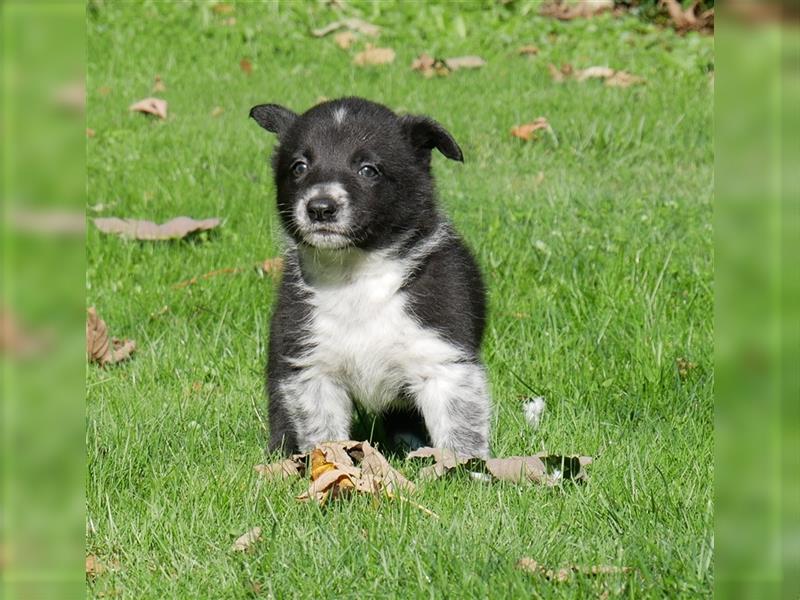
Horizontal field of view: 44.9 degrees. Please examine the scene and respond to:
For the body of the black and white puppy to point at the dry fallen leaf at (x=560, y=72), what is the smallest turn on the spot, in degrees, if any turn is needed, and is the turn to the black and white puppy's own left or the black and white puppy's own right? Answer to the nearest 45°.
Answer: approximately 180°

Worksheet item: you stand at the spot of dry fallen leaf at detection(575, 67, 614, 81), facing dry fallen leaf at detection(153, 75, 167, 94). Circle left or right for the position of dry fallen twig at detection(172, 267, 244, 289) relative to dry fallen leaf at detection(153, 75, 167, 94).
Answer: left

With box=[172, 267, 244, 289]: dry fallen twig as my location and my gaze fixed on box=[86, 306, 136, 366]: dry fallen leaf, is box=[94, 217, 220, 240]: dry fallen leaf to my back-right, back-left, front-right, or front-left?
back-right

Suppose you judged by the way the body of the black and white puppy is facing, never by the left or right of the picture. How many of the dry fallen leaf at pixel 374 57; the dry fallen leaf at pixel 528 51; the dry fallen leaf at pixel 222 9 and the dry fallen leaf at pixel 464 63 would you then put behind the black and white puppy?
4

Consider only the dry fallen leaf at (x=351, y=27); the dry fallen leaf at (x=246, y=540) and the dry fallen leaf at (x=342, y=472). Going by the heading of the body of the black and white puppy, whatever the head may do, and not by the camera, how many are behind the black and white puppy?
1

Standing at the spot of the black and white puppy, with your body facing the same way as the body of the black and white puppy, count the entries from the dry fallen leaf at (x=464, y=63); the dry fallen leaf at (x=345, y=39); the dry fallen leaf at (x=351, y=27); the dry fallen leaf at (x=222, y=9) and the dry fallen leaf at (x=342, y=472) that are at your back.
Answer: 4

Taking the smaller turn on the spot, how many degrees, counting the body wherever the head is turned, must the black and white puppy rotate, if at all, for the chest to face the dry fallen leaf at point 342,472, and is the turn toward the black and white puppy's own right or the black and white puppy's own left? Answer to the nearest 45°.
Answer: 0° — it already faces it

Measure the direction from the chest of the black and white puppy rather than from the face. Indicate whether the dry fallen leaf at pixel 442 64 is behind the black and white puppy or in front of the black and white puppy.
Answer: behind

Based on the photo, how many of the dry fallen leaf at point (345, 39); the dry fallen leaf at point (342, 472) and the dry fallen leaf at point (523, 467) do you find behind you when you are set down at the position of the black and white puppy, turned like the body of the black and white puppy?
1

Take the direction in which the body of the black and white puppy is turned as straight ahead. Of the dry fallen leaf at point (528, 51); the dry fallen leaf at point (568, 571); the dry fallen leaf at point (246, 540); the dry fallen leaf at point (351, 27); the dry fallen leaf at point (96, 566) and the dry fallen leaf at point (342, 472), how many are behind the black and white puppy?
2

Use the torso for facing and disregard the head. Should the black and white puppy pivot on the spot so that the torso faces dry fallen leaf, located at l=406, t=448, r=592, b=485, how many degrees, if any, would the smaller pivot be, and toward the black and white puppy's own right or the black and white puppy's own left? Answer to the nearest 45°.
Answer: approximately 45° to the black and white puppy's own left

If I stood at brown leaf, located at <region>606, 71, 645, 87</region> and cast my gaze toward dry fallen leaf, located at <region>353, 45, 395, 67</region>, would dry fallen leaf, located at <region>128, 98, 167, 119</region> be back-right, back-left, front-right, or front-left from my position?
front-left

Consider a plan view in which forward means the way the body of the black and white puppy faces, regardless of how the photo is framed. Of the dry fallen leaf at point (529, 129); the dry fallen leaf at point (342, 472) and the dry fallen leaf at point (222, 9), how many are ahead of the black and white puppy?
1

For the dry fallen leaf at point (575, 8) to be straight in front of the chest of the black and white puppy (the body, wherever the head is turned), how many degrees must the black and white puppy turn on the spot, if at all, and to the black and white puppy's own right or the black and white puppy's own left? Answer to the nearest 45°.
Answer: approximately 180°

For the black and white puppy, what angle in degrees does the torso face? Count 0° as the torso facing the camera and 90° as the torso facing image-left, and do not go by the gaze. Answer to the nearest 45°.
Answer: approximately 0°
